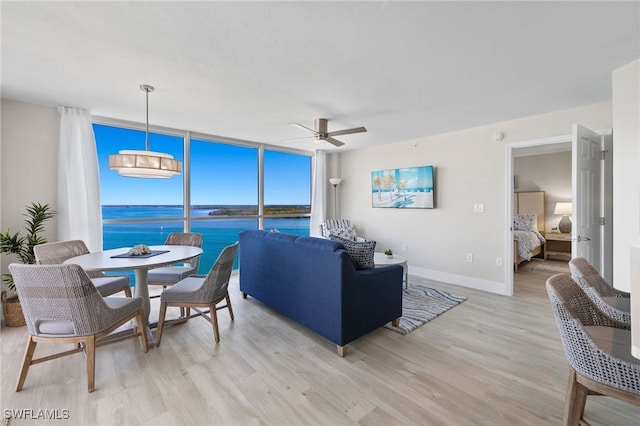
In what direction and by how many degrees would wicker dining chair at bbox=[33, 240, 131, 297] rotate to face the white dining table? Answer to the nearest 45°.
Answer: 0° — it already faces it

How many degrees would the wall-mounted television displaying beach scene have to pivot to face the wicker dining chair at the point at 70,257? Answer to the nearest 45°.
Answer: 0° — it already faces it

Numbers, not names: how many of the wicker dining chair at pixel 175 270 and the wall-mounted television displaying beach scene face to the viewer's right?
0

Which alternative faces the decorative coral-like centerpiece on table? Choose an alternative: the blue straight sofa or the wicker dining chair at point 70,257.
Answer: the wicker dining chair

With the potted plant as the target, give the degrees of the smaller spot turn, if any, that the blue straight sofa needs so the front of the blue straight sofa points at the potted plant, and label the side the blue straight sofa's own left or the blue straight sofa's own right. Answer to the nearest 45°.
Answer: approximately 135° to the blue straight sofa's own left

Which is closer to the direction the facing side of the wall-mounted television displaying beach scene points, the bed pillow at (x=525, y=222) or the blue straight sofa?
the blue straight sofa

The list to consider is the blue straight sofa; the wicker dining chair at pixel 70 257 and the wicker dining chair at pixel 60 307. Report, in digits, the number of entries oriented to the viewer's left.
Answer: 0

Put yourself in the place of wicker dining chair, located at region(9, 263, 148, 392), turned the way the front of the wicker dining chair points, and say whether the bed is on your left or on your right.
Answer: on your right

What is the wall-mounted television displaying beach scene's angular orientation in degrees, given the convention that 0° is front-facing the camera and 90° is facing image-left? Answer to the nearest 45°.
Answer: approximately 45°

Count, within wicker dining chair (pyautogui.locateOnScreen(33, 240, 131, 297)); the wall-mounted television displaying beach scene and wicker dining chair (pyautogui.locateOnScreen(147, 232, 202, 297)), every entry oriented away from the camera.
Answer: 0

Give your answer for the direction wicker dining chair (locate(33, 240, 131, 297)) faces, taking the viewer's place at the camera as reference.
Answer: facing the viewer and to the right of the viewer

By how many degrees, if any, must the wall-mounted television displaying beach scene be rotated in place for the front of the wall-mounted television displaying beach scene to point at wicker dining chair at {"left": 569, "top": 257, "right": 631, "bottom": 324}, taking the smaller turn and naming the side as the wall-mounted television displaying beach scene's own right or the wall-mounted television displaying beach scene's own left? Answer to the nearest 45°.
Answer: approximately 90° to the wall-mounted television displaying beach scene's own left

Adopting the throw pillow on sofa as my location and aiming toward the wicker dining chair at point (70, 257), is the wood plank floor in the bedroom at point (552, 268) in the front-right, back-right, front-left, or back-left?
back-right

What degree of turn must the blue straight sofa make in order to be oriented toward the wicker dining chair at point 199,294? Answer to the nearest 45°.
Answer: approximately 135° to its left

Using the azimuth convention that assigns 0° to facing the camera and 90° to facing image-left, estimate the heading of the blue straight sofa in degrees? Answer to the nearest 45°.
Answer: approximately 225°

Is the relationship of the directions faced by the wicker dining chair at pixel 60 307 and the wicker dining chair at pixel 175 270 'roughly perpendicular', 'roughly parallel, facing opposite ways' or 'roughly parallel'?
roughly parallel, facing opposite ways
